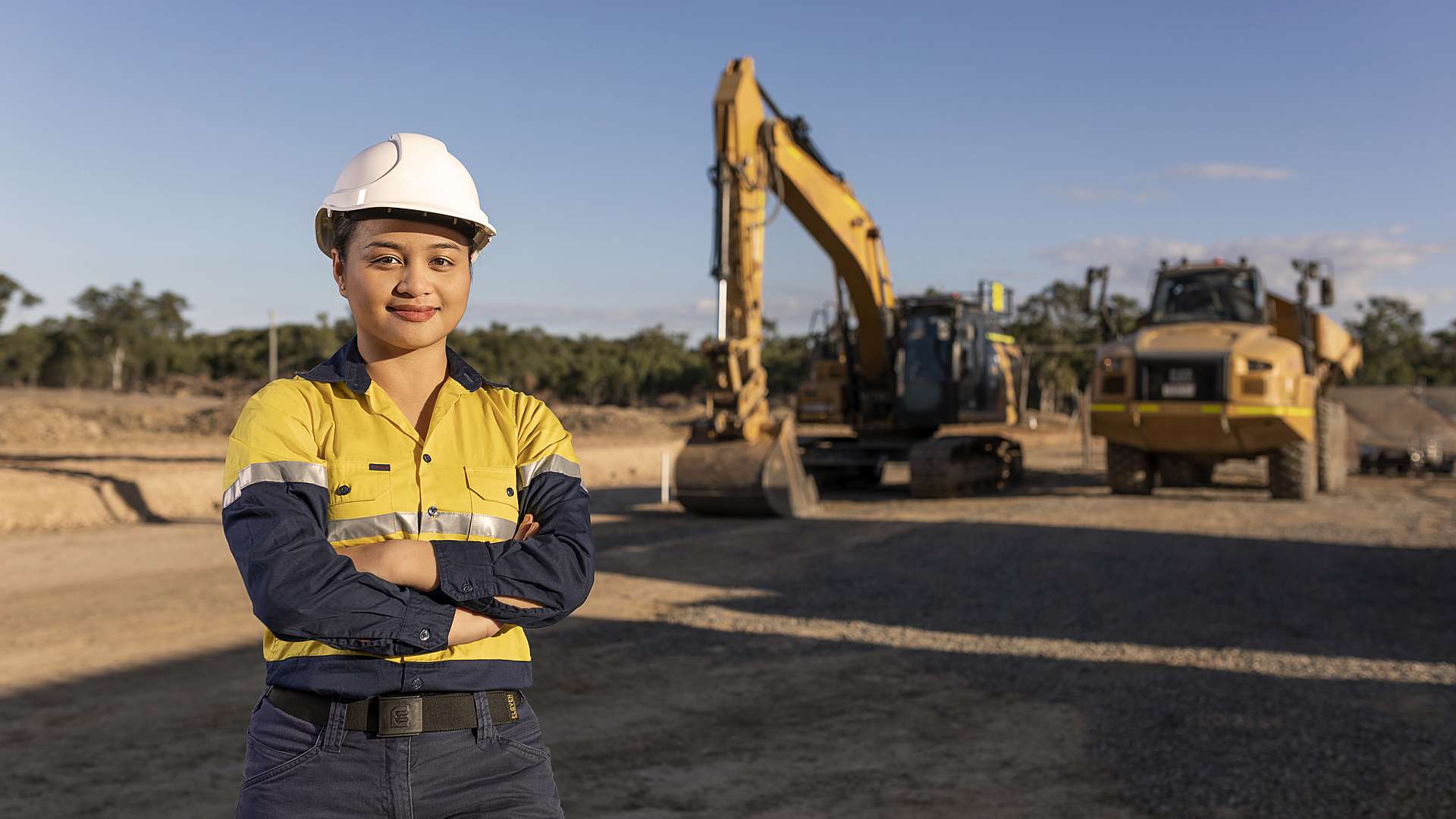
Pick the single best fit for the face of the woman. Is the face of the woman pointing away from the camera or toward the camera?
toward the camera

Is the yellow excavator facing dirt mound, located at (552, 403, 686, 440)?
no

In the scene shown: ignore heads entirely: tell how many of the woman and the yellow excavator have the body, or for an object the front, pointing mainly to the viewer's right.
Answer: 0

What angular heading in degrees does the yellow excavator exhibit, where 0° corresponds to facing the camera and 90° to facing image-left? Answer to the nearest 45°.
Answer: approximately 45°

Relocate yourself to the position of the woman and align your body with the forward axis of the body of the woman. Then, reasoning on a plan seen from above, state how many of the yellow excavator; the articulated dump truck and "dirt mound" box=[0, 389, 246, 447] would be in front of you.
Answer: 0

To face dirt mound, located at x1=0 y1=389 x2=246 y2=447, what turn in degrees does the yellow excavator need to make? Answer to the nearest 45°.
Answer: approximately 90° to its right

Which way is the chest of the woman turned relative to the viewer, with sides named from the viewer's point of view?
facing the viewer

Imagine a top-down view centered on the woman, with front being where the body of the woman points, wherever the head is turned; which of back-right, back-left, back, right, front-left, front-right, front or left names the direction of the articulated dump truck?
back-left

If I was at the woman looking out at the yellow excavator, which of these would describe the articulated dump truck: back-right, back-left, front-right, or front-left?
front-right

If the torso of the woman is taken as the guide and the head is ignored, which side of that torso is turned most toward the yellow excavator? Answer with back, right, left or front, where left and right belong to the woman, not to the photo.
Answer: back

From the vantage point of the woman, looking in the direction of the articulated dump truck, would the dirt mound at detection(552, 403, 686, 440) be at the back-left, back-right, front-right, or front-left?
front-left

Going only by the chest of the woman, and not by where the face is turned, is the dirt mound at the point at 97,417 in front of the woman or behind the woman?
behind

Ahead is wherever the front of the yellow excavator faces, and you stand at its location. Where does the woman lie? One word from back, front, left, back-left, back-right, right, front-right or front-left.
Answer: front-left

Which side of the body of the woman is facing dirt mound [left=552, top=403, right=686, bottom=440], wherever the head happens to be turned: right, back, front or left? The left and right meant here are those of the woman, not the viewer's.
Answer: back
